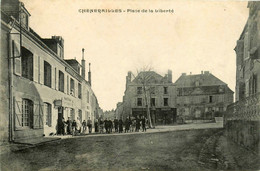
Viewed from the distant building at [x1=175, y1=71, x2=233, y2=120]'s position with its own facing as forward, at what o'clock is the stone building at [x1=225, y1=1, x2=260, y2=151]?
The stone building is roughly at 12 o'clock from the distant building.

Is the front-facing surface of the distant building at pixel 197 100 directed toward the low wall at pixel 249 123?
yes

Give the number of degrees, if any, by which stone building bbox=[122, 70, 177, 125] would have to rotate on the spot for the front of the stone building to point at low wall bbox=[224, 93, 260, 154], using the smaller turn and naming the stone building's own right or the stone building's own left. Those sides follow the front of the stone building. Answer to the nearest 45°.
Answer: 0° — it already faces it

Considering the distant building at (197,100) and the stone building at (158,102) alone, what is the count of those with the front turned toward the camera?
2

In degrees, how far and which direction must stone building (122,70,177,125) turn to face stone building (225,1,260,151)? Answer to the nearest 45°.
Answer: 0° — it already faces it

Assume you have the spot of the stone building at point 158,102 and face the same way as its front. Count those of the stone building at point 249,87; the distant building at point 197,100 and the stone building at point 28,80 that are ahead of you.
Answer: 2
